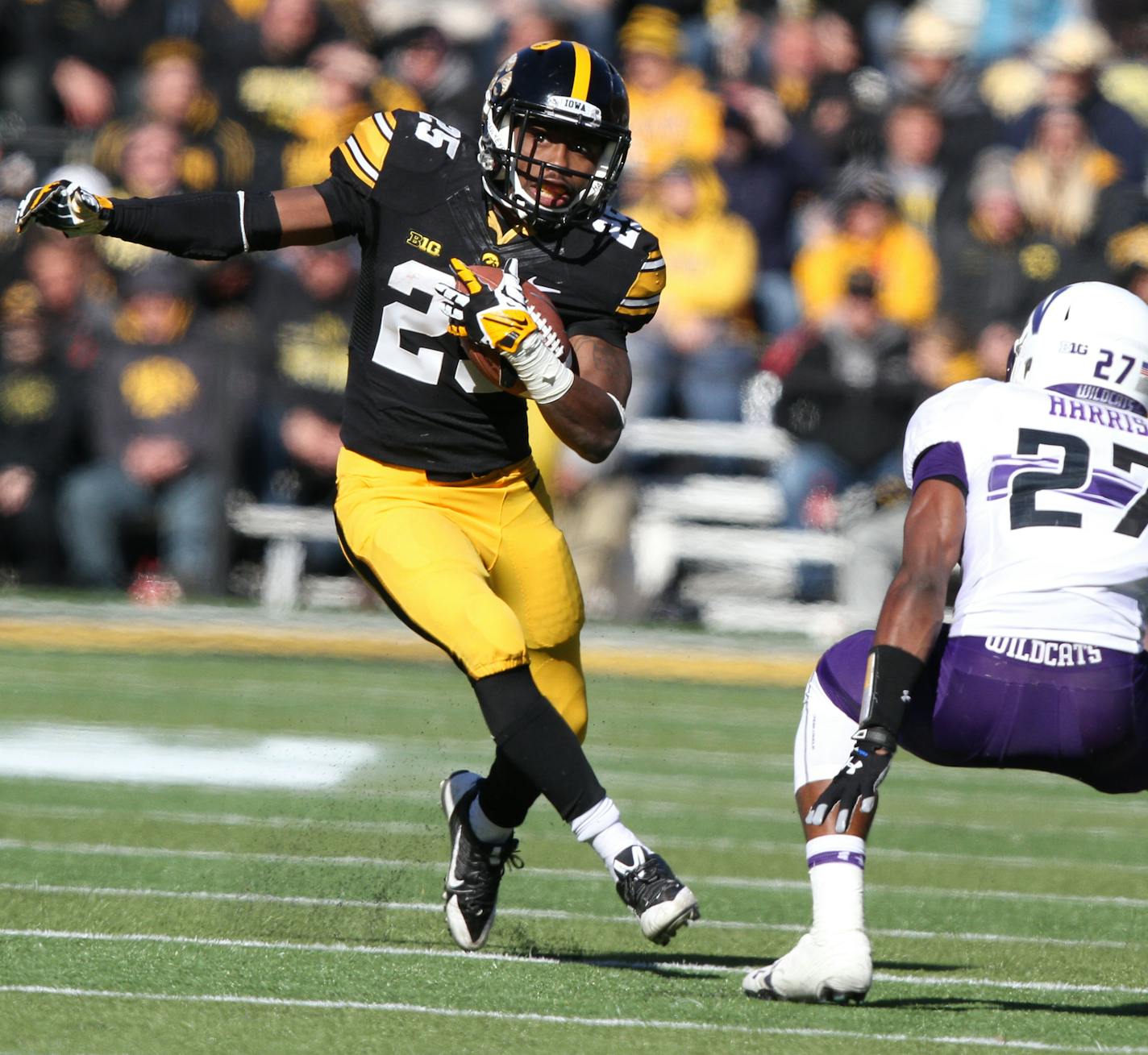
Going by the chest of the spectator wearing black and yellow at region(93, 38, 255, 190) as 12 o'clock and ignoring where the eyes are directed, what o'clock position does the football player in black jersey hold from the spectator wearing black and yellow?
The football player in black jersey is roughly at 12 o'clock from the spectator wearing black and yellow.

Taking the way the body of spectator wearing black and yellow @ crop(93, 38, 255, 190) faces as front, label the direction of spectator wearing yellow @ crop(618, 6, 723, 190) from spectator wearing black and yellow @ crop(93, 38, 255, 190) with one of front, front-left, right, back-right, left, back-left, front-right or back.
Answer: left

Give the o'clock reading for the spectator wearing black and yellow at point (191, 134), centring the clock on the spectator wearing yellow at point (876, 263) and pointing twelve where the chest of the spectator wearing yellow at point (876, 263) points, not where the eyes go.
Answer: the spectator wearing black and yellow at point (191, 134) is roughly at 3 o'clock from the spectator wearing yellow at point (876, 263).

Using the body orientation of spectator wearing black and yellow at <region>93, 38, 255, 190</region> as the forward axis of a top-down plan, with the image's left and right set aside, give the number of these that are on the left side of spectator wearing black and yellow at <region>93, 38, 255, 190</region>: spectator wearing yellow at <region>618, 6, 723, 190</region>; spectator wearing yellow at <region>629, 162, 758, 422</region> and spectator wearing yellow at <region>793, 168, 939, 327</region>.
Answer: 3

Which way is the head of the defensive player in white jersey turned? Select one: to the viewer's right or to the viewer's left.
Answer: to the viewer's left

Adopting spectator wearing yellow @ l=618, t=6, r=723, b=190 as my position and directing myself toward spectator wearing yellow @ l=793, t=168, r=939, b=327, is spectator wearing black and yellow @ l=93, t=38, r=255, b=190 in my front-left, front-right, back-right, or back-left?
back-right

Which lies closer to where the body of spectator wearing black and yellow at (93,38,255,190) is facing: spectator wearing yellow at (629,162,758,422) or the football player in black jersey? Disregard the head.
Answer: the football player in black jersey
